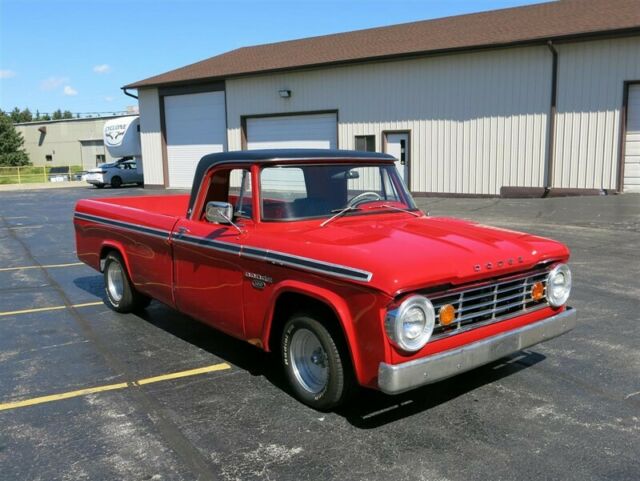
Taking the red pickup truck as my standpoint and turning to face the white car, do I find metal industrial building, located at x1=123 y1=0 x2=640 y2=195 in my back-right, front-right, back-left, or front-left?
front-right

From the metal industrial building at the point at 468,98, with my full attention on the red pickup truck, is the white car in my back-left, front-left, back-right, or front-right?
back-right

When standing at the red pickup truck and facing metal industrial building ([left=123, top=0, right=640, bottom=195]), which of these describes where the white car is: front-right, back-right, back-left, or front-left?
front-left

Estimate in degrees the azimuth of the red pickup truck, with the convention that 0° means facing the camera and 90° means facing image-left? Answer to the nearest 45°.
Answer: approximately 315°

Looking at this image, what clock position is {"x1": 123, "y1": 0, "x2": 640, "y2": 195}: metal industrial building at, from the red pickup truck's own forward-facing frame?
The metal industrial building is roughly at 8 o'clock from the red pickup truck.

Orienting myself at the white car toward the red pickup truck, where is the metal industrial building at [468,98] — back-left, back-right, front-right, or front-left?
front-left
